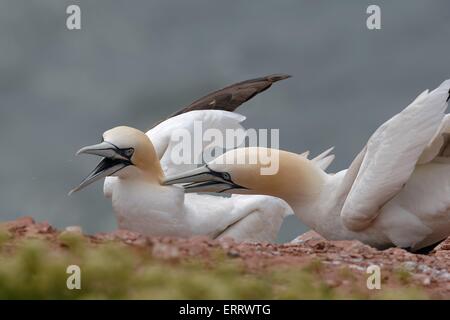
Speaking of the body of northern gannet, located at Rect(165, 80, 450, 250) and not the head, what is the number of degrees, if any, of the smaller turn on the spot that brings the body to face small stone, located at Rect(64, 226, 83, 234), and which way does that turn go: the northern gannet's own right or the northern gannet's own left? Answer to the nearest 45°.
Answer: approximately 45° to the northern gannet's own left

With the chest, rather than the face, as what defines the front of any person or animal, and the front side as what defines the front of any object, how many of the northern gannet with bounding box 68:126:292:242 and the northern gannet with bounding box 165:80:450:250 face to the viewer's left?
2

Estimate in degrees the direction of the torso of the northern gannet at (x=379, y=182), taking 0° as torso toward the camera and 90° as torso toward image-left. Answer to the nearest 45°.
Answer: approximately 90°

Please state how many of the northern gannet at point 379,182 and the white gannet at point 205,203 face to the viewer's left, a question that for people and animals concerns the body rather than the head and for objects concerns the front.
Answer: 2

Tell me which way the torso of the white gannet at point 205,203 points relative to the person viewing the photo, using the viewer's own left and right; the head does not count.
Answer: facing to the left of the viewer
